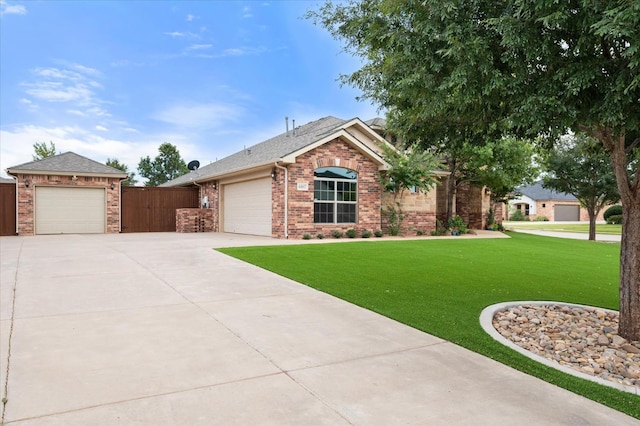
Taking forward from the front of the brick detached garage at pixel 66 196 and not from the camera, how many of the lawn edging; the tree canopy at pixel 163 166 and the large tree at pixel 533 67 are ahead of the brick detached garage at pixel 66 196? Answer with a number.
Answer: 2

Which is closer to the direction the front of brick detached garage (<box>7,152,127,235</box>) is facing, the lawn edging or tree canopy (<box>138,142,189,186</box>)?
the lawn edging

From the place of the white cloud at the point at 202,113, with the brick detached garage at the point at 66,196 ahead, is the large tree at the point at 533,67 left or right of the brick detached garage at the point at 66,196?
left

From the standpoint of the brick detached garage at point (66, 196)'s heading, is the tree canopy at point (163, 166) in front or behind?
behind

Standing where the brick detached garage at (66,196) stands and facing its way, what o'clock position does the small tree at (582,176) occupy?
The small tree is roughly at 10 o'clock from the brick detached garage.

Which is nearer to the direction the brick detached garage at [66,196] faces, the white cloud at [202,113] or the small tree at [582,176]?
the small tree

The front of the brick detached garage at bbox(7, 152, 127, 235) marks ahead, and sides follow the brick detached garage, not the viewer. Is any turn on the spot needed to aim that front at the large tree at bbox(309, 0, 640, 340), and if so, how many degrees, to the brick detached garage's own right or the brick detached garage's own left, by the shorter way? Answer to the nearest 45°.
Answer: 0° — it already faces it

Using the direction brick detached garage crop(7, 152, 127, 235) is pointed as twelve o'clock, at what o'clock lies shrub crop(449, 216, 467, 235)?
The shrub is roughly at 10 o'clock from the brick detached garage.

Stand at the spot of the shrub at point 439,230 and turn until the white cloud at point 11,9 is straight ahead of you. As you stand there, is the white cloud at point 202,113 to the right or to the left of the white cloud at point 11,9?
right

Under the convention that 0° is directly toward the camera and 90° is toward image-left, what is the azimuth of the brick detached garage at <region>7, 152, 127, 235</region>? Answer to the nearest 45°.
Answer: approximately 0°
